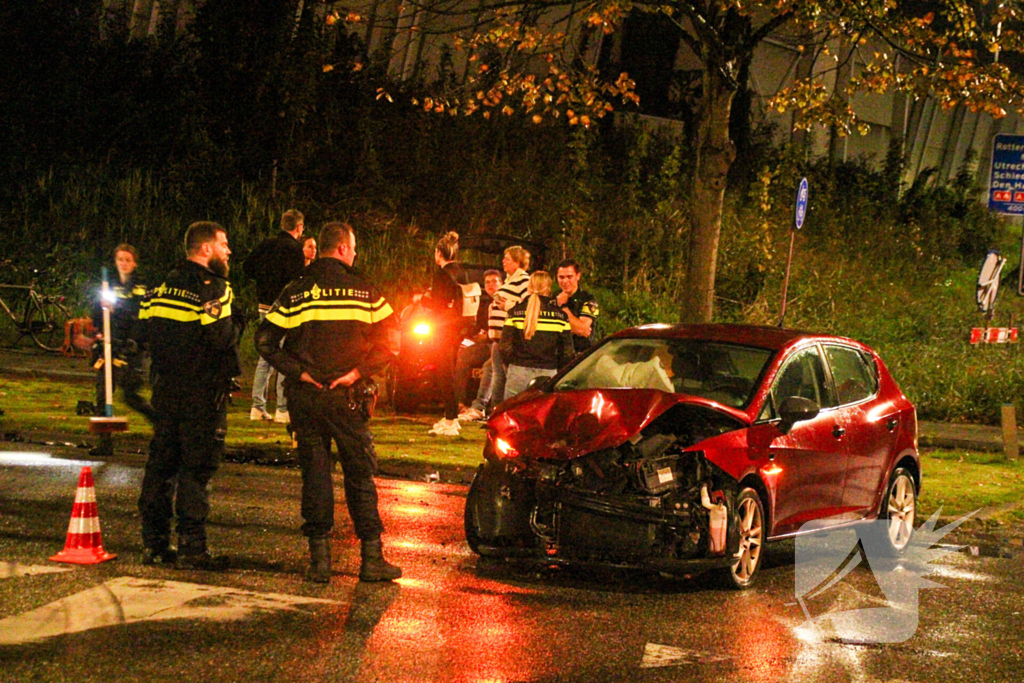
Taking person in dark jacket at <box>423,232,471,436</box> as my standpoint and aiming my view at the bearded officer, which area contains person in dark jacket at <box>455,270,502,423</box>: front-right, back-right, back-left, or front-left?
back-left

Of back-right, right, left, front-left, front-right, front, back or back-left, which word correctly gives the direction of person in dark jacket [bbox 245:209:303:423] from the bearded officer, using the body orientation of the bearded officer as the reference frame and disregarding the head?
front-left

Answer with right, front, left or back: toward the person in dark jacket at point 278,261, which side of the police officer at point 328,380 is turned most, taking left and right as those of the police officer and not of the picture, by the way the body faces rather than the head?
front

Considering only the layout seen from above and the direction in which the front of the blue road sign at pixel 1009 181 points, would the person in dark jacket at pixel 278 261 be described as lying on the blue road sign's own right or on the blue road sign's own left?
on the blue road sign's own right

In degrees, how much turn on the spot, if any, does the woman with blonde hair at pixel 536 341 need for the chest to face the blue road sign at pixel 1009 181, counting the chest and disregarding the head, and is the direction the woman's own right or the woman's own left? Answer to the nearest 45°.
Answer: approximately 45° to the woman's own right

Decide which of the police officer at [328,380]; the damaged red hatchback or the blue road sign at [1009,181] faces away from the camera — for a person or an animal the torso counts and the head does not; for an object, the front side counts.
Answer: the police officer

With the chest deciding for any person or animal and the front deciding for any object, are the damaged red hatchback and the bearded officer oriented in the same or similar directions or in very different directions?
very different directions

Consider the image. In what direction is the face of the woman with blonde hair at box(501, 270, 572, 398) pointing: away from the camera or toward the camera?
away from the camera

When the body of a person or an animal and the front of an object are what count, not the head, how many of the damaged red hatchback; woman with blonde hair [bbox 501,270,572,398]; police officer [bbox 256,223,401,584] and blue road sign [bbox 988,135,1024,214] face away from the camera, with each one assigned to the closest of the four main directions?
2

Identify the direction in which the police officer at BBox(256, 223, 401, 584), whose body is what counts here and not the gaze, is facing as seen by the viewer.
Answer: away from the camera

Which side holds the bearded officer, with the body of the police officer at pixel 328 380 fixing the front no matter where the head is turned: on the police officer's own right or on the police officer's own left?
on the police officer's own left
